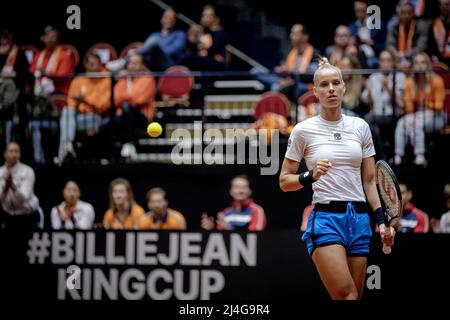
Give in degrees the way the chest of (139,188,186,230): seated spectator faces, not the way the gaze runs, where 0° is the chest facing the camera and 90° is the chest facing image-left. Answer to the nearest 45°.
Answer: approximately 0°

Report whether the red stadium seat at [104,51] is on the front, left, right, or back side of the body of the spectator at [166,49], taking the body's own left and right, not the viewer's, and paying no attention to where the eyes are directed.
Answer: right

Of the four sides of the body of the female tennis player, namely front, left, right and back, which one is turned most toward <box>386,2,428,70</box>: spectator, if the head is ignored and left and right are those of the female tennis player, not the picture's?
back

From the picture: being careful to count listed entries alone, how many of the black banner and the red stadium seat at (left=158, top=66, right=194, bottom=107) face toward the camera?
2

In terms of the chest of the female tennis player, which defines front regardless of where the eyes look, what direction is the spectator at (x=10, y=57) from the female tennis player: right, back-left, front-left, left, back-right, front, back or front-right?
back-right

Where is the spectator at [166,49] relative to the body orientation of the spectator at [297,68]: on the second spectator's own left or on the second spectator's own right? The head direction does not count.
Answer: on the second spectator's own right
